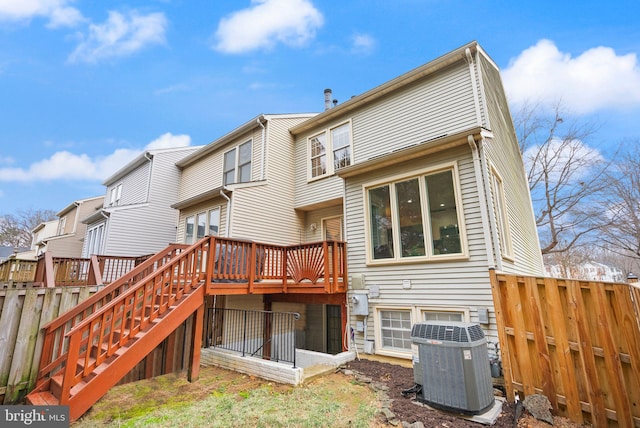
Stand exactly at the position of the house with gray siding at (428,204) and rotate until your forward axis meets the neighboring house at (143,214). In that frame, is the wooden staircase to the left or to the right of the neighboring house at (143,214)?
left

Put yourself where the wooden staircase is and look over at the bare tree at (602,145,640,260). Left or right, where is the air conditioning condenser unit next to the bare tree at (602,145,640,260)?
right

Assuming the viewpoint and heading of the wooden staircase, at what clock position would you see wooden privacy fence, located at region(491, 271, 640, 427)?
The wooden privacy fence is roughly at 9 o'clock from the wooden staircase.

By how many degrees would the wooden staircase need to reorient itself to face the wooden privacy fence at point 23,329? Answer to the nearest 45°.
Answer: approximately 90° to its right

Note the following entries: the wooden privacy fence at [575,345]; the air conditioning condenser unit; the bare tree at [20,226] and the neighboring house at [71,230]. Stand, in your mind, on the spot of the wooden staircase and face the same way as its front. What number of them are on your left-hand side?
2

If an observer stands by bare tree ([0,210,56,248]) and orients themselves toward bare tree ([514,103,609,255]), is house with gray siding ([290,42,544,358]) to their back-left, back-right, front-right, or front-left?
front-right

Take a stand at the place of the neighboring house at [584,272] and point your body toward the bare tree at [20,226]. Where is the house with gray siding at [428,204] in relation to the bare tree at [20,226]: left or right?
left

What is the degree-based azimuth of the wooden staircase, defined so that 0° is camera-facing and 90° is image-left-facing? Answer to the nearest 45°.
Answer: approximately 45°

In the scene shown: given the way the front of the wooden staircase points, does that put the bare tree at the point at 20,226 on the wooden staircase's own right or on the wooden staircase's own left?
on the wooden staircase's own right

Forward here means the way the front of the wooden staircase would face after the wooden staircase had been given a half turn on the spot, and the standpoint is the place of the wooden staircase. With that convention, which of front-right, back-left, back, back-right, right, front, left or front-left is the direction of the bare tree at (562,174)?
front-right

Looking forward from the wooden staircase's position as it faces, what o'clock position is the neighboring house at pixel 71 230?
The neighboring house is roughly at 4 o'clock from the wooden staircase.

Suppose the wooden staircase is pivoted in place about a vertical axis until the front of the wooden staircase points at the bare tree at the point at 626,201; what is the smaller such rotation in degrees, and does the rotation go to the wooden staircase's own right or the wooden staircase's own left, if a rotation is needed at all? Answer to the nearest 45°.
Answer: approximately 135° to the wooden staircase's own left
